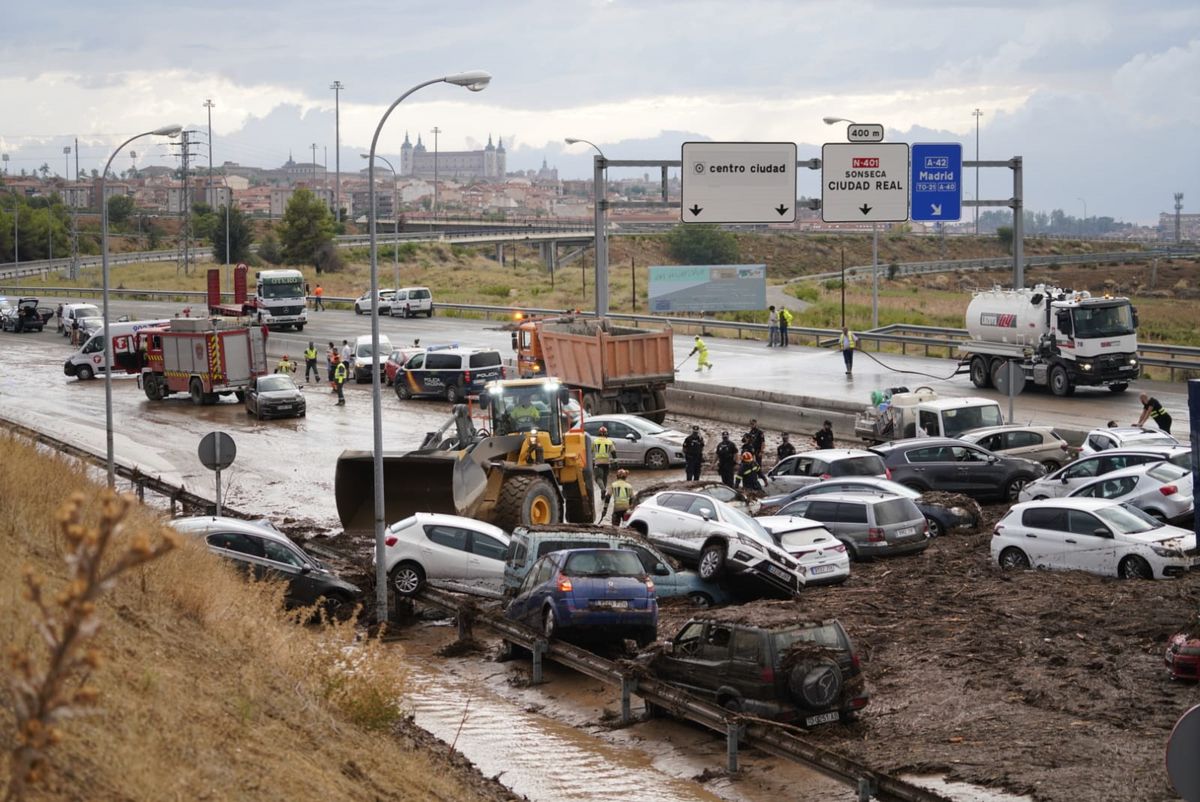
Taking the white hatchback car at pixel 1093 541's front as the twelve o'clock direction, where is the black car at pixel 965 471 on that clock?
The black car is roughly at 7 o'clock from the white hatchback car.

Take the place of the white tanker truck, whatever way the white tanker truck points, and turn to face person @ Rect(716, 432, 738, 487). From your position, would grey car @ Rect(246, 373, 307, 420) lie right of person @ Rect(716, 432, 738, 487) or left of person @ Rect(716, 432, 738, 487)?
right

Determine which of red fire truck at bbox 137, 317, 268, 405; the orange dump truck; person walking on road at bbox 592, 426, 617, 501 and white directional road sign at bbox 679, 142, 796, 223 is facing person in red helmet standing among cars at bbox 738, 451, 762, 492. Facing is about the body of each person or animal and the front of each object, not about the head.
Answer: the white directional road sign

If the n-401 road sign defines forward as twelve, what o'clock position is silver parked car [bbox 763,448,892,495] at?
The silver parked car is roughly at 12 o'clock from the n-401 road sign.

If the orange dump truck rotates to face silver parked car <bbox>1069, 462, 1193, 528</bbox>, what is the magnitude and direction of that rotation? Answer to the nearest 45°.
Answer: approximately 180°

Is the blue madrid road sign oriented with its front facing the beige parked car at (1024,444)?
yes

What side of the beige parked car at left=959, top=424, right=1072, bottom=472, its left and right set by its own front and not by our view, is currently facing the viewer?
left

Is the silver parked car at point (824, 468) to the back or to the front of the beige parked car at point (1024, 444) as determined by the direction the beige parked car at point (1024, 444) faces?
to the front

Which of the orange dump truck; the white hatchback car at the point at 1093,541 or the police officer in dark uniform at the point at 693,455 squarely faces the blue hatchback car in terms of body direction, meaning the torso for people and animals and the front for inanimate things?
the police officer in dark uniform

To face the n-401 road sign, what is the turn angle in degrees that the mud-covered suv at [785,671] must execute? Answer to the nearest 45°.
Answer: approximately 45° to its right

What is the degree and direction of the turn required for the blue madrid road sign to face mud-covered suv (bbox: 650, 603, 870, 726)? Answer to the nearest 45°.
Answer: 0° — it already faces it
